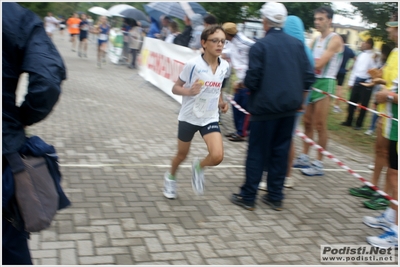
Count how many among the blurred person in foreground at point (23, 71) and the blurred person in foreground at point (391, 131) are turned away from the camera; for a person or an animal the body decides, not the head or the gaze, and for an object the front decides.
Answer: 1

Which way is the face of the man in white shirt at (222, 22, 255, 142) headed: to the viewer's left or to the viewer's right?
to the viewer's left

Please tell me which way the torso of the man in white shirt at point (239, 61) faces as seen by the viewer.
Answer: to the viewer's left

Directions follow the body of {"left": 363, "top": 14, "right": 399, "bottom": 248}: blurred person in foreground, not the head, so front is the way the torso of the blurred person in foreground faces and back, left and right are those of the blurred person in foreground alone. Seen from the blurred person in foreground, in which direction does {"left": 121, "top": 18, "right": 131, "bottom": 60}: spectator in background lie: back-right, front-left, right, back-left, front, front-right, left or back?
front-right

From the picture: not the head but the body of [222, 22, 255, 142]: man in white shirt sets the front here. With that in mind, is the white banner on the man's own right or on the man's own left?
on the man's own right

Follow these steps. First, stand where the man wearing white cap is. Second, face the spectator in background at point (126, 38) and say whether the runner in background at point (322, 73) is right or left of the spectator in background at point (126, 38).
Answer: right

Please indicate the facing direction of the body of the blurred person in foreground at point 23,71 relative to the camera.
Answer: away from the camera

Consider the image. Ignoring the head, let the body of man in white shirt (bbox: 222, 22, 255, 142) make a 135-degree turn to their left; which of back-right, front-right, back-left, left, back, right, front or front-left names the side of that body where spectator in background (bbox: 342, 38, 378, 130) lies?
left

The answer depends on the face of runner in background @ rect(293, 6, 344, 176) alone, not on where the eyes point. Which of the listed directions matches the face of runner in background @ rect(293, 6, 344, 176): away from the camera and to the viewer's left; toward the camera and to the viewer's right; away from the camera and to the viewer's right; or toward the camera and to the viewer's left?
toward the camera and to the viewer's left

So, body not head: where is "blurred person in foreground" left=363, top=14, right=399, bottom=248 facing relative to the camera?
to the viewer's left

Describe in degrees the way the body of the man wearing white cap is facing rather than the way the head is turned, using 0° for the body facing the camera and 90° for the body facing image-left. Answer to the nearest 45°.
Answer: approximately 135°

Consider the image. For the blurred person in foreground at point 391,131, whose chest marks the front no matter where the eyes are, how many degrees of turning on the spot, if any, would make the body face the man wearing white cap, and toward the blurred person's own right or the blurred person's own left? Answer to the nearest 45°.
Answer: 0° — they already face them

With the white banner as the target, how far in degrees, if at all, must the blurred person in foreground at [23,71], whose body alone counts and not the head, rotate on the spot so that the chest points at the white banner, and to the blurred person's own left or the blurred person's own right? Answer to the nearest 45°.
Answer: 0° — they already face it
